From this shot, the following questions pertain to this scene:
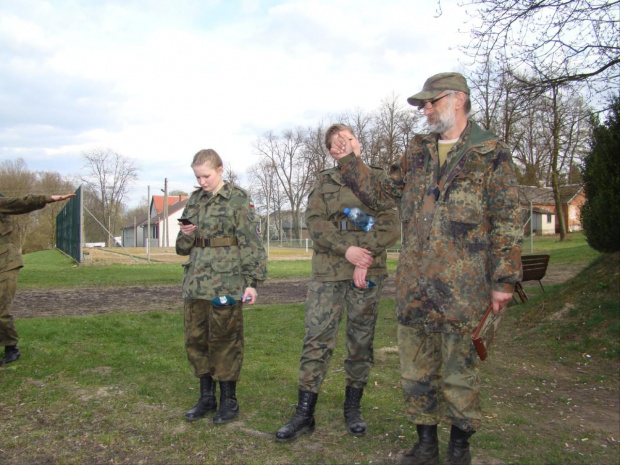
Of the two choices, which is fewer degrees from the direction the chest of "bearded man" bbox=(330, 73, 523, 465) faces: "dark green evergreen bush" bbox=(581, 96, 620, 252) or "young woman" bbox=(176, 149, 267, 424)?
the young woman

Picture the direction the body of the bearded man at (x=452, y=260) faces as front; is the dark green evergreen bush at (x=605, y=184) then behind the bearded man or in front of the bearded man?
behind

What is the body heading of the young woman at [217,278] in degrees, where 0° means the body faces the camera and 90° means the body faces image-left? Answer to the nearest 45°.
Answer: approximately 45°

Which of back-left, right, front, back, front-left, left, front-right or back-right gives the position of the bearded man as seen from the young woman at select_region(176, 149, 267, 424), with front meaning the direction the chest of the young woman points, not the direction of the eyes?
left

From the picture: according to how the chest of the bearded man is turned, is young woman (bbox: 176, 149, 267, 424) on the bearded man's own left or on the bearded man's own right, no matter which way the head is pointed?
on the bearded man's own right

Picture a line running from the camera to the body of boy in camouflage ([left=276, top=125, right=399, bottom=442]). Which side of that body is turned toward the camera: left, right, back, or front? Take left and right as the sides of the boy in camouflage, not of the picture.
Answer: front

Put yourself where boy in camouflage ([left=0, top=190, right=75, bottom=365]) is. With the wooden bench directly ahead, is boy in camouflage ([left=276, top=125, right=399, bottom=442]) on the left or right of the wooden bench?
right

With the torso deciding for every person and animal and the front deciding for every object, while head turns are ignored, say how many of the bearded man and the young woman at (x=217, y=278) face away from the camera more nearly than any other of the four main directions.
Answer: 0

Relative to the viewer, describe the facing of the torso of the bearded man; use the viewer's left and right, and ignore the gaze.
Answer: facing the viewer and to the left of the viewer

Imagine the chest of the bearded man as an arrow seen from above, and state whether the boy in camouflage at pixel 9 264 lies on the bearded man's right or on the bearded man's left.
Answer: on the bearded man's right

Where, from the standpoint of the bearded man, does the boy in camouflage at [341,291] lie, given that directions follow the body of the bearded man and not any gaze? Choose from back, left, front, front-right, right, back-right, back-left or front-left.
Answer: right

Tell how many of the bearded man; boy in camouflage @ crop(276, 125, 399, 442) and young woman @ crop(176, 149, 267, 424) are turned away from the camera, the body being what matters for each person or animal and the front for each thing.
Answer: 0

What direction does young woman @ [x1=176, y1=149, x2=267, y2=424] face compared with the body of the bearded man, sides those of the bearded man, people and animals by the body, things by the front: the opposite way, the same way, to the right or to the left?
the same way
